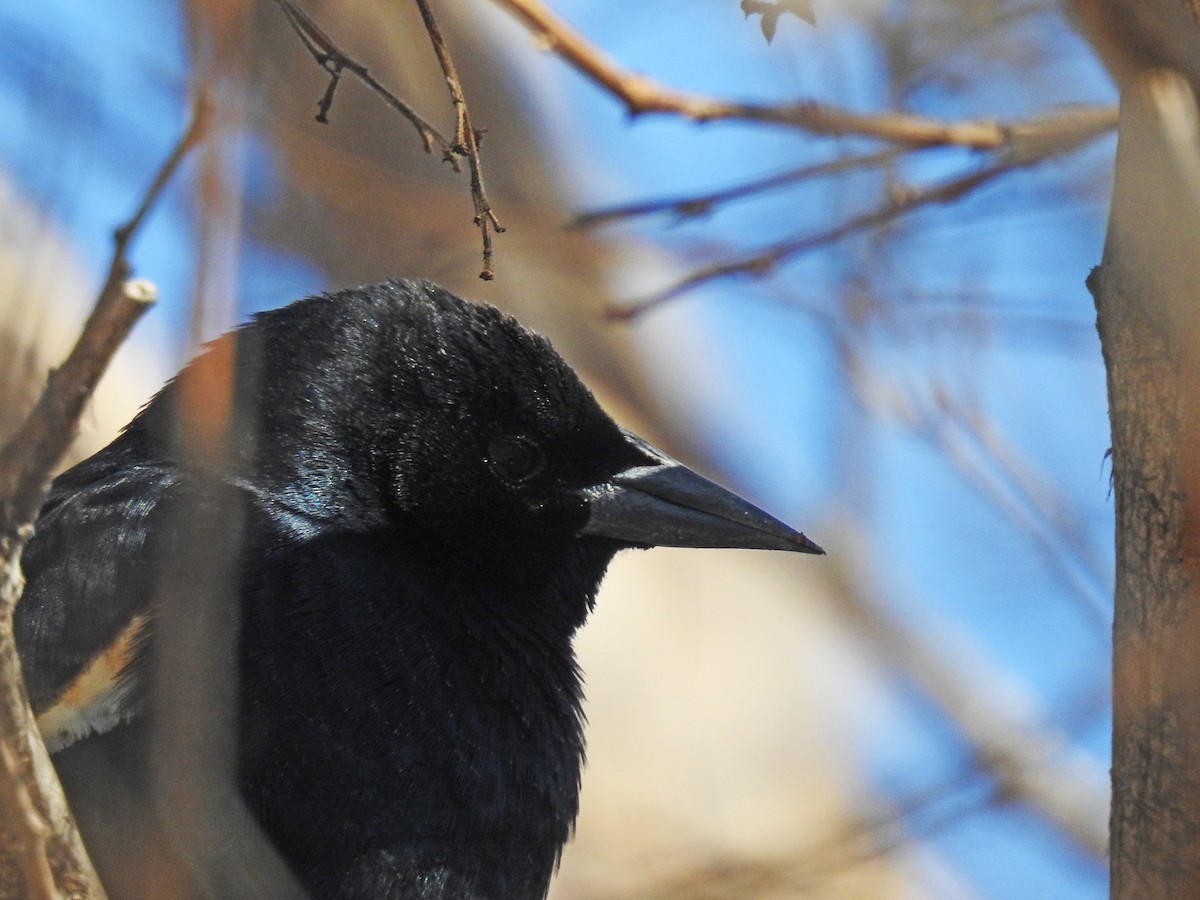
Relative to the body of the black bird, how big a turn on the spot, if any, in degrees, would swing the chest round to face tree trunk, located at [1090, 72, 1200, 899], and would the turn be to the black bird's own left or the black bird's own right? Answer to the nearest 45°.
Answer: approximately 45° to the black bird's own left

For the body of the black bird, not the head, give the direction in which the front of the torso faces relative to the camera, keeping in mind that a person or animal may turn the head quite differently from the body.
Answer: to the viewer's right
